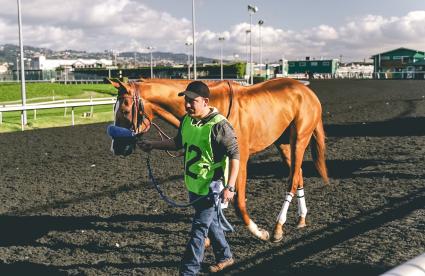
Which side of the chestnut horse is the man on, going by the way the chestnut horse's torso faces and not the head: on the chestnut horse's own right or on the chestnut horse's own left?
on the chestnut horse's own left

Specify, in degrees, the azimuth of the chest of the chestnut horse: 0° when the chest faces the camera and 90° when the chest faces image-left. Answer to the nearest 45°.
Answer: approximately 90°

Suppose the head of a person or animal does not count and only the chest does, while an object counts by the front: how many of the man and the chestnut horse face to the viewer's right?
0

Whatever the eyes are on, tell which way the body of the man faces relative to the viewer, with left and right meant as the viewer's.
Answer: facing the viewer and to the left of the viewer
